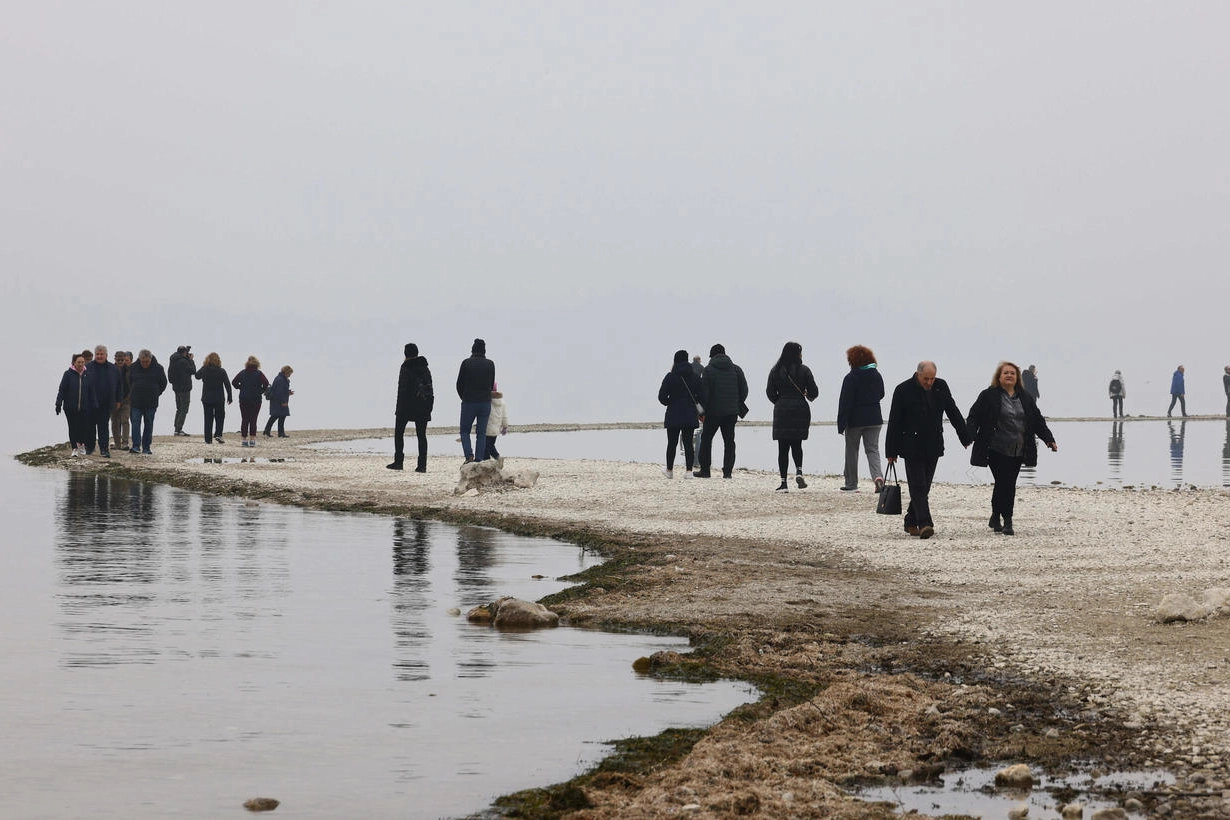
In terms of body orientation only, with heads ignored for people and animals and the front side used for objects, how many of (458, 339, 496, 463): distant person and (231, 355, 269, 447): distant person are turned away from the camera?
2

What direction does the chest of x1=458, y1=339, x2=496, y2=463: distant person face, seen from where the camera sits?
away from the camera

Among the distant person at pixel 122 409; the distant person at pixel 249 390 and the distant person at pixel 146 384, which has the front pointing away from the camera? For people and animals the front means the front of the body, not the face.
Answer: the distant person at pixel 249 390

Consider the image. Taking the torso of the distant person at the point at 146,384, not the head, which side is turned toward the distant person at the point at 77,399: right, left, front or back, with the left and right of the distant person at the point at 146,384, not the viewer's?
right

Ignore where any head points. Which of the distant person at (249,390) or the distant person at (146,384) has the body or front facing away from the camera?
the distant person at (249,390)

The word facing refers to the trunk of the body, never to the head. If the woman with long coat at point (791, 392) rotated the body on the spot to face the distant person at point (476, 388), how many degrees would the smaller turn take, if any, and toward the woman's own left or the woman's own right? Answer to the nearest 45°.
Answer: approximately 45° to the woman's own left

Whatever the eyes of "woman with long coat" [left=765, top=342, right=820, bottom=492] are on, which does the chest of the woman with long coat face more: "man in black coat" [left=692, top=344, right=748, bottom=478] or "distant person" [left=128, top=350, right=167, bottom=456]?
the man in black coat

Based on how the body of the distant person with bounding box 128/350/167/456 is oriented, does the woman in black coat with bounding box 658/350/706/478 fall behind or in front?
in front

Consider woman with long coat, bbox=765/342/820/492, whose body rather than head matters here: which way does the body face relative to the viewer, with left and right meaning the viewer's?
facing away from the viewer

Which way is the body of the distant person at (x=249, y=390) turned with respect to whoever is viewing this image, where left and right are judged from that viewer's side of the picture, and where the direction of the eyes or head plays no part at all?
facing away from the viewer
